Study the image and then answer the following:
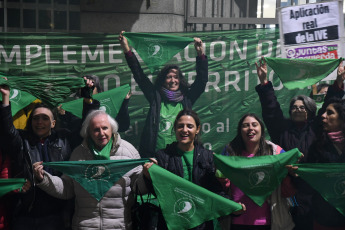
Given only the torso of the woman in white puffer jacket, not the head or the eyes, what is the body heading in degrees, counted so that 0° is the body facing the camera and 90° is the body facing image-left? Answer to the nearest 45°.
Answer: approximately 0°

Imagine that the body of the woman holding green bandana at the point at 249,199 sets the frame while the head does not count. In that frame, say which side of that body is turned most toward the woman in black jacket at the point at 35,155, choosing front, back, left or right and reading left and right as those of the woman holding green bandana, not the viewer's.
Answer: right

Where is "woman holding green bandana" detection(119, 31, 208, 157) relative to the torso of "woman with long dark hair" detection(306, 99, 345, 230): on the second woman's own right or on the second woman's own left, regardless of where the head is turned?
on the second woman's own right

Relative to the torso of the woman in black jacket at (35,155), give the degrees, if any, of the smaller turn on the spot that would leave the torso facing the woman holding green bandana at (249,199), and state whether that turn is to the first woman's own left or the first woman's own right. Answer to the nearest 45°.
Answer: approximately 90° to the first woman's own left

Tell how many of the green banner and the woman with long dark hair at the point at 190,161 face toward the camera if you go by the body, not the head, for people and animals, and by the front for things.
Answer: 2

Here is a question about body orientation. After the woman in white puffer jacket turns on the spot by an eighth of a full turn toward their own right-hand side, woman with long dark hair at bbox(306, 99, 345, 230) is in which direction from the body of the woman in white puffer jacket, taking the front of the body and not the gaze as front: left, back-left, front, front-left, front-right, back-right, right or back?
back-left
